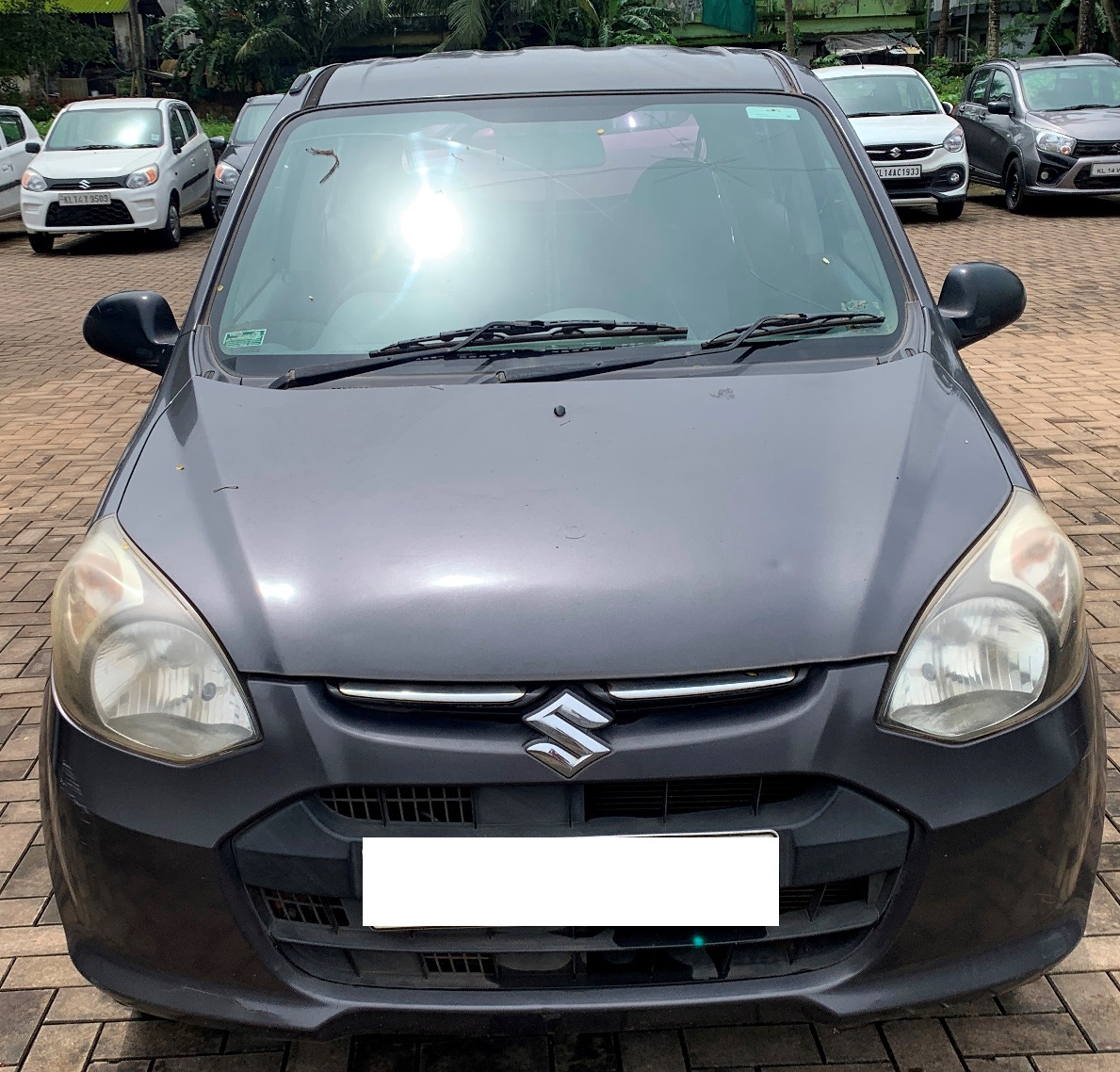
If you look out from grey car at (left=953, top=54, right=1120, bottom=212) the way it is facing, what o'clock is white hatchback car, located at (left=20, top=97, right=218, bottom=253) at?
The white hatchback car is roughly at 4 o'clock from the grey car.

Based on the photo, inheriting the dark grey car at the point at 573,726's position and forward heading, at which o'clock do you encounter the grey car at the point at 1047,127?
The grey car is roughly at 7 o'clock from the dark grey car.

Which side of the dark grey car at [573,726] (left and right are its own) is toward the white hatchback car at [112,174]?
back

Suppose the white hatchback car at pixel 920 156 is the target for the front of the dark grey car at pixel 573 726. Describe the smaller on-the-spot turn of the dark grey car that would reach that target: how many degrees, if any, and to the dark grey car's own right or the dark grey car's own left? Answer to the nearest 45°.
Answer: approximately 180°

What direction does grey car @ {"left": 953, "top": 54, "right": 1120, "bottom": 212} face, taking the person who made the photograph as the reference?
facing the viewer and to the right of the viewer

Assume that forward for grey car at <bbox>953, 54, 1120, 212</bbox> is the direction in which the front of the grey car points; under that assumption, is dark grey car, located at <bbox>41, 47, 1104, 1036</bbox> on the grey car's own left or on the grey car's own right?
on the grey car's own right

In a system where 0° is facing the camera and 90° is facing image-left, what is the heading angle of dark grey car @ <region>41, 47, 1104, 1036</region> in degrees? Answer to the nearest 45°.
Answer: approximately 0°

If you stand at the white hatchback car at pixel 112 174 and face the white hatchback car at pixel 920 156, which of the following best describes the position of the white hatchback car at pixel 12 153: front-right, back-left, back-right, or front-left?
back-left

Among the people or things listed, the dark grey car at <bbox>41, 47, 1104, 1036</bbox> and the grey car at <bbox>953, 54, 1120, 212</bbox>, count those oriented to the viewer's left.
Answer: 0

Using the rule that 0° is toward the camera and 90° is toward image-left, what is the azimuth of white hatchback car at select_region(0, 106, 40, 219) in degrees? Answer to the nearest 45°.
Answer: approximately 45°

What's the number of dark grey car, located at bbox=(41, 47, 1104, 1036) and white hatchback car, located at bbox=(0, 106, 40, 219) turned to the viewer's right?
0

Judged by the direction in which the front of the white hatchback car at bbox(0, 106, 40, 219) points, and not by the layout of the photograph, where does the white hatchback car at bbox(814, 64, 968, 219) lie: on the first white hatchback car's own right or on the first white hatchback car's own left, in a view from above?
on the first white hatchback car's own left
